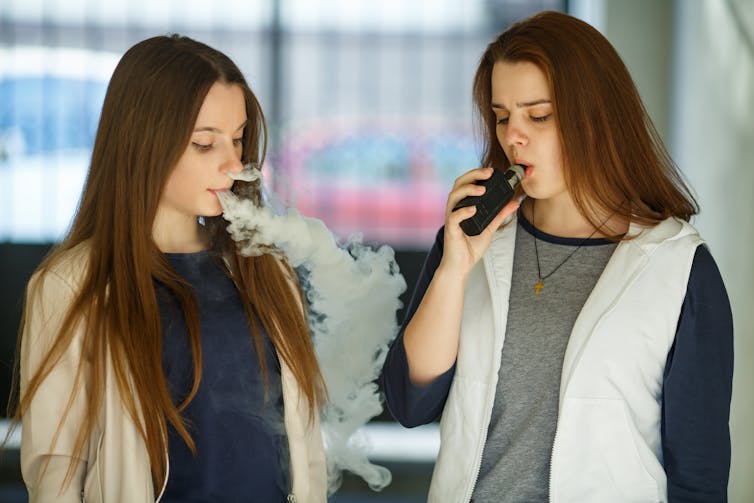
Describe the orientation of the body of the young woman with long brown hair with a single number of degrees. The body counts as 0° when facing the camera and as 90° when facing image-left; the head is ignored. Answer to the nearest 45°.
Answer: approximately 315°

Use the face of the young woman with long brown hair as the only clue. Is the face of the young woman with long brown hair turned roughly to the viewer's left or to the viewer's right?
to the viewer's right

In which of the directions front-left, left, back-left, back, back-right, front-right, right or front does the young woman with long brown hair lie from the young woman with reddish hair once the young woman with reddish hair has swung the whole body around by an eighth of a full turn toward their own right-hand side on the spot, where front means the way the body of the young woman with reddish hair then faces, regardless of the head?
front
